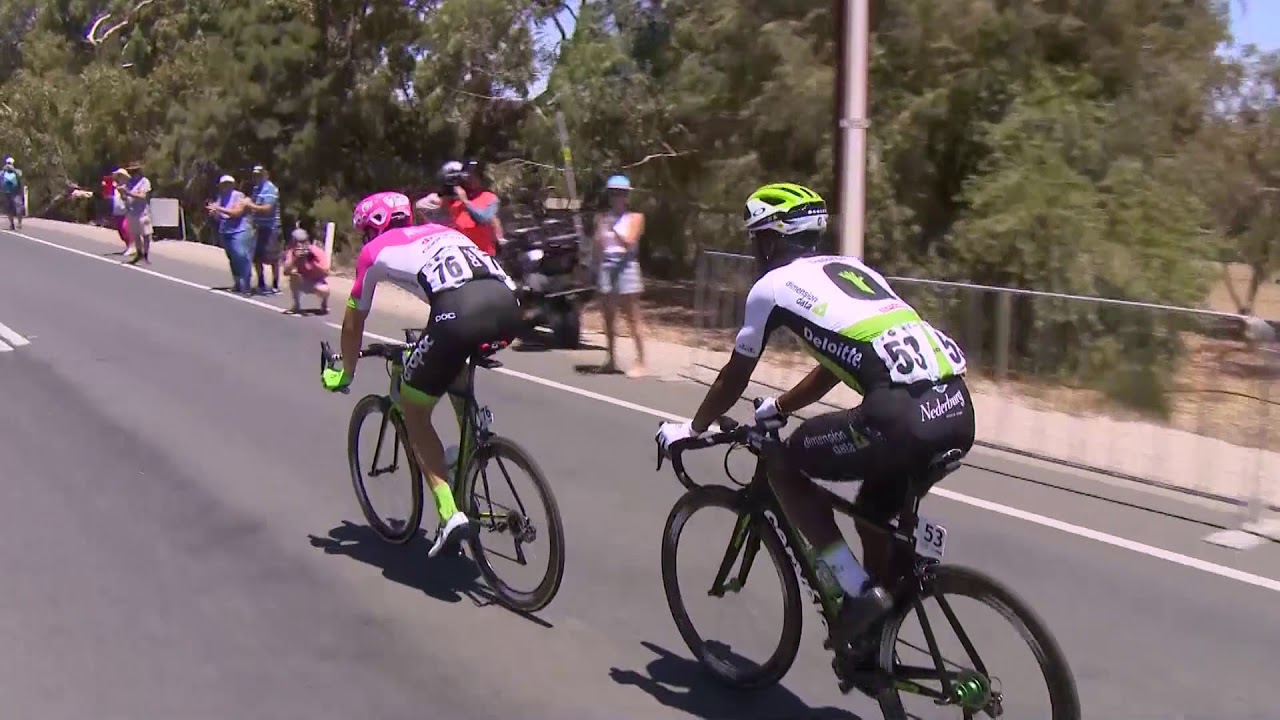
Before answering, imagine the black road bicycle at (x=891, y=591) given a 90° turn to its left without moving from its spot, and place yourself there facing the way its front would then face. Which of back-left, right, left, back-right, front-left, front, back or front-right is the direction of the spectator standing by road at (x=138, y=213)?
right

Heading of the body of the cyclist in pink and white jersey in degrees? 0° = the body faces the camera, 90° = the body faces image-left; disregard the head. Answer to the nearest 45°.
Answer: approximately 135°

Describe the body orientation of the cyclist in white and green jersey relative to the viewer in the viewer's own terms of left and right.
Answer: facing away from the viewer and to the left of the viewer

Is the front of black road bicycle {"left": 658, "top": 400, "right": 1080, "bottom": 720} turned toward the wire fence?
no

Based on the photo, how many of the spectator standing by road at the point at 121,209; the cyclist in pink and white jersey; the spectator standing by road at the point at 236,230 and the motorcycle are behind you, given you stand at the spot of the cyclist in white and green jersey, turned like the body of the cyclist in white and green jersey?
0

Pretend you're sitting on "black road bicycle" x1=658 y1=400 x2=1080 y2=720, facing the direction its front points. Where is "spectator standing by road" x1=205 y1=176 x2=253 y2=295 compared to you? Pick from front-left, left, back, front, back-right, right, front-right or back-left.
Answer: front

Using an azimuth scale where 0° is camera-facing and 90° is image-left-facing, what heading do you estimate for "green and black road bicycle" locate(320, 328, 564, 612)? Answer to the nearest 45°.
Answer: approximately 135°

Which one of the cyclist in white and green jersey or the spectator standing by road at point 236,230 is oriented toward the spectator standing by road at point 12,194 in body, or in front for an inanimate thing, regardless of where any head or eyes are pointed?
the cyclist in white and green jersey

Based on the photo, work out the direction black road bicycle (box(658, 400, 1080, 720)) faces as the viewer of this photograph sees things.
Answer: facing away from the viewer and to the left of the viewer

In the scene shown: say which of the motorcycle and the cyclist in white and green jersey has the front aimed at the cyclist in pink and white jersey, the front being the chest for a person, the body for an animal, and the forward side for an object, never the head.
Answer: the cyclist in white and green jersey

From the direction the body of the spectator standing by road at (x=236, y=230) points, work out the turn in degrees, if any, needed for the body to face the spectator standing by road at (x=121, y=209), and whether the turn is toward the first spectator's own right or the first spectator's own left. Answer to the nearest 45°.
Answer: approximately 135° to the first spectator's own right

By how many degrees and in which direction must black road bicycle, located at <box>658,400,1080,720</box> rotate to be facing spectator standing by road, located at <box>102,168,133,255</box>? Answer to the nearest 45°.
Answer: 0° — it already faces them

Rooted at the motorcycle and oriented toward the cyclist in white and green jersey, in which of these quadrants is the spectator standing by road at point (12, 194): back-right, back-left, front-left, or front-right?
back-right

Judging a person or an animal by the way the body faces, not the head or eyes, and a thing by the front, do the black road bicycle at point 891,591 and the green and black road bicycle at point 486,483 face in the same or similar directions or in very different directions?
same or similar directions

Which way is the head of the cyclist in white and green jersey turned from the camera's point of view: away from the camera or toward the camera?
away from the camera

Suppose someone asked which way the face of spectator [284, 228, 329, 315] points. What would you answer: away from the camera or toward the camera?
toward the camera

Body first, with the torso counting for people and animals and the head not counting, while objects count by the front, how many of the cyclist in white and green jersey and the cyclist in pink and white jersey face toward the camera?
0

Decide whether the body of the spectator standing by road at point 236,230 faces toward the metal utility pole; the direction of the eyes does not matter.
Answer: no

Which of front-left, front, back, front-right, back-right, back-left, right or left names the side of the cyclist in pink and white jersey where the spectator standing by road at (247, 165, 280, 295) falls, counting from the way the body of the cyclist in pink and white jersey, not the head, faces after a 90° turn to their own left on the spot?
back-right

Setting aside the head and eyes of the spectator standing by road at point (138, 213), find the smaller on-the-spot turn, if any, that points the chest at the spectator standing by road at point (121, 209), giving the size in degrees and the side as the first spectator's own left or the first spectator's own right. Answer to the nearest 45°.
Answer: approximately 135° to the first spectator's own right
